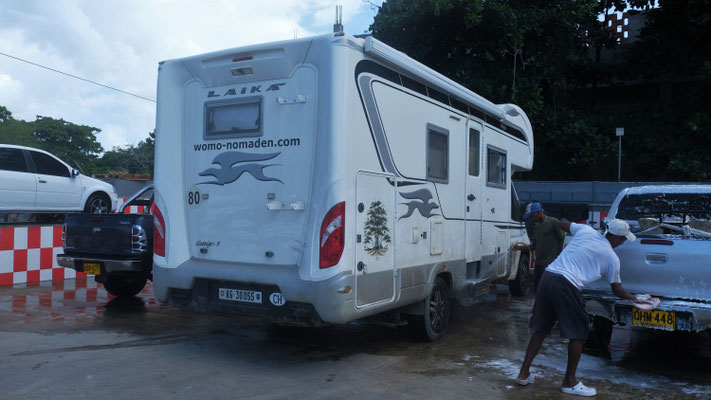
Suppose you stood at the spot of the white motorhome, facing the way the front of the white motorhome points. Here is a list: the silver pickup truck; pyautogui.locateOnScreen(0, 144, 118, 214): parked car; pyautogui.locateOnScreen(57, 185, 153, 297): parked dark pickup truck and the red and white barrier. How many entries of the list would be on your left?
3

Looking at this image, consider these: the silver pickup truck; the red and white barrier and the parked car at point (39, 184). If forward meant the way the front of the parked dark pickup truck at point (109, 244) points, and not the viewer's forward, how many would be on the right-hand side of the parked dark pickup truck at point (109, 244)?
1

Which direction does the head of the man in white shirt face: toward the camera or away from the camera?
away from the camera

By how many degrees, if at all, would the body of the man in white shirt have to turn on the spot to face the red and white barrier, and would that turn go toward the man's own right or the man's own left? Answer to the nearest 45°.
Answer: approximately 180°

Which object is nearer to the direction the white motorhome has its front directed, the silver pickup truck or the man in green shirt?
the man in green shirt

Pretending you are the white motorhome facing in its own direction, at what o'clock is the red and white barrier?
The red and white barrier is roughly at 9 o'clock from the white motorhome.

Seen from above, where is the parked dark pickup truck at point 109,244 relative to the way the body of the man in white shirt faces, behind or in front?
behind

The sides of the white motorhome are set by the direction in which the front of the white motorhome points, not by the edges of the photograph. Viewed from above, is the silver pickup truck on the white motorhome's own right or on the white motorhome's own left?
on the white motorhome's own right

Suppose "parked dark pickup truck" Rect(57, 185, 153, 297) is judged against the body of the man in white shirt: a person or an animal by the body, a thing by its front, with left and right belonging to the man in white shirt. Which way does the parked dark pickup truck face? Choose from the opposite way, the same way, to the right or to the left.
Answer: to the left

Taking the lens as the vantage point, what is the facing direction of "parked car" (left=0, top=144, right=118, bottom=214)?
facing to the right of the viewer

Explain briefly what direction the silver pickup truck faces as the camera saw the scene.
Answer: facing away from the viewer

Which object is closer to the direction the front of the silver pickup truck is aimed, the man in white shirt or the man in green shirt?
the man in green shirt

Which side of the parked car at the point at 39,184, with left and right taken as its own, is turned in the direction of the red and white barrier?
right

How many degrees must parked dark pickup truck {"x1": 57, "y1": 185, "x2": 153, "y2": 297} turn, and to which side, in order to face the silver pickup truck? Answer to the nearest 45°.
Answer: approximately 90° to its right

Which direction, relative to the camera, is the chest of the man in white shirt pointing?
to the viewer's right
